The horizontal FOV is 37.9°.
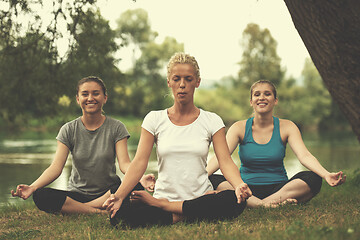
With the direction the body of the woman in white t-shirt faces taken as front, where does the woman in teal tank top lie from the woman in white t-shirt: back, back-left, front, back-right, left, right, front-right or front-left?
back-left

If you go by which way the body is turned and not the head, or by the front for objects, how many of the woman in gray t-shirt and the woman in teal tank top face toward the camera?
2

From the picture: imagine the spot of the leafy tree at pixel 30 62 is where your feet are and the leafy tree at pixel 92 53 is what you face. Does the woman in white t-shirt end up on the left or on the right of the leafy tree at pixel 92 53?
right

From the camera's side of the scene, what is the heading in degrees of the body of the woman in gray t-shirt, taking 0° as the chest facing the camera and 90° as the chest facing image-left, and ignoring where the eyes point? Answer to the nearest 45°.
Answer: approximately 0°

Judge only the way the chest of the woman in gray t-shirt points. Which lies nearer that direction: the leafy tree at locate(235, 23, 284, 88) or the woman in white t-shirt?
the woman in white t-shirt

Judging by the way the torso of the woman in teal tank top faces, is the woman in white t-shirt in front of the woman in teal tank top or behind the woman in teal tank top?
in front

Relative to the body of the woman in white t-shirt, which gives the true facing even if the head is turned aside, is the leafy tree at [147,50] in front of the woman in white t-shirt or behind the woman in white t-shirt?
behind

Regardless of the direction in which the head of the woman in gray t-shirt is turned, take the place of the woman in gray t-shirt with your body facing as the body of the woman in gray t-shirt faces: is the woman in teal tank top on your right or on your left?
on your left

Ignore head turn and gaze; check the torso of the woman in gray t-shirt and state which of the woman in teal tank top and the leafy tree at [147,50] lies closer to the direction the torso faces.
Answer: the woman in teal tank top
